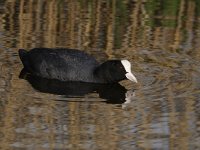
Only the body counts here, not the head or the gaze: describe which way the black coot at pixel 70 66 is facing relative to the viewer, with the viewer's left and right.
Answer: facing to the right of the viewer
